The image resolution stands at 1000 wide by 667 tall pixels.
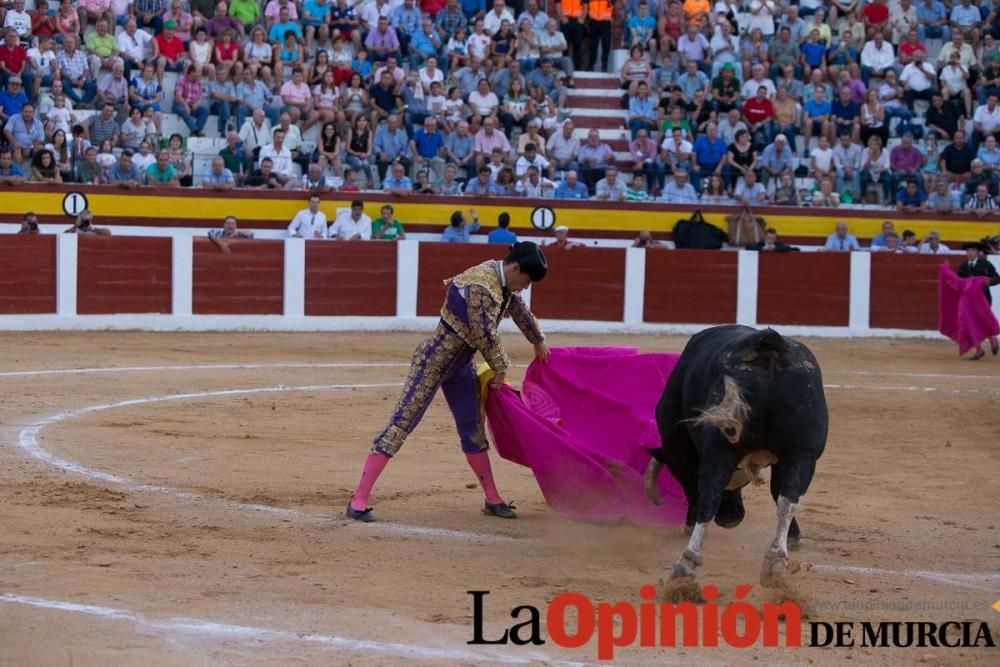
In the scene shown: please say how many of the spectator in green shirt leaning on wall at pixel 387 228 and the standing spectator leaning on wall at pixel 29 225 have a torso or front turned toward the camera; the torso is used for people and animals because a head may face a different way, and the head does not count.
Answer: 2

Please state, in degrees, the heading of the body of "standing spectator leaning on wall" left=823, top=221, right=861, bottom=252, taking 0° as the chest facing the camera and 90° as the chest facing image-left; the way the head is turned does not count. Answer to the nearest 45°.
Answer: approximately 0°

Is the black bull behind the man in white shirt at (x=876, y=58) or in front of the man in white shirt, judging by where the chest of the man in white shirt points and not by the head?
in front

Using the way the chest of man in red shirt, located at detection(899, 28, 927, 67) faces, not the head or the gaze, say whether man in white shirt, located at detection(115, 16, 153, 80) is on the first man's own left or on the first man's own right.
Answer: on the first man's own right

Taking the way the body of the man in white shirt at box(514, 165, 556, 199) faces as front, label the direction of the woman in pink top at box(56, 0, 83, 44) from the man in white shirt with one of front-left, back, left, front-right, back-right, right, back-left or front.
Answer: right

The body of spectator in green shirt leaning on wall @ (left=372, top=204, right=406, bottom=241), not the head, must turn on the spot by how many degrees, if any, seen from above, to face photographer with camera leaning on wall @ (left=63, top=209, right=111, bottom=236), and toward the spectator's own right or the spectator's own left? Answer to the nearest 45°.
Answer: approximately 90° to the spectator's own right

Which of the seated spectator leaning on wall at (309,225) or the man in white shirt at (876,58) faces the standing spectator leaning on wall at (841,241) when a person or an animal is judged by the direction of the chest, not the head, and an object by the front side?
the man in white shirt

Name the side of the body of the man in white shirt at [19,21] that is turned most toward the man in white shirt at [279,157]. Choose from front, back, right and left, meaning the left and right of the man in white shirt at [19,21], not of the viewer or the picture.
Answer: front

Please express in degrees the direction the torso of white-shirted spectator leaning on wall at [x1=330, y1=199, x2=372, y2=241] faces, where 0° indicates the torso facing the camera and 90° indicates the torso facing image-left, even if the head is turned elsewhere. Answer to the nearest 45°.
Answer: approximately 0°

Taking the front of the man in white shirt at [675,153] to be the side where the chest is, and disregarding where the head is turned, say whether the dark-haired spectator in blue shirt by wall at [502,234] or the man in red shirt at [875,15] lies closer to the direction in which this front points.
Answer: the dark-haired spectator in blue shirt by wall
